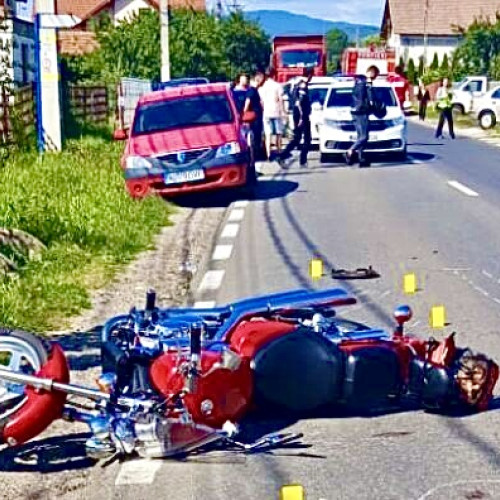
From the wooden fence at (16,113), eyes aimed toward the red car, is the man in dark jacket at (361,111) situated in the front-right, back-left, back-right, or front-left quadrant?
front-left

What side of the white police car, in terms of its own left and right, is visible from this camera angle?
front

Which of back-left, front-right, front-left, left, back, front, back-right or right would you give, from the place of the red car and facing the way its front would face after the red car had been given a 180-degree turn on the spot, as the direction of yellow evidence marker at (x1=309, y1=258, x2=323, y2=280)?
back

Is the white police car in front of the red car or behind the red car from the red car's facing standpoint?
behind

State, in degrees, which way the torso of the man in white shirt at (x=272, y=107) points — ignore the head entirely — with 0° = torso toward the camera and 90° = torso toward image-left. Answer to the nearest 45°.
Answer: approximately 180°

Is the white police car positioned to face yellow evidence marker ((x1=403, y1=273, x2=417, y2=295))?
yes

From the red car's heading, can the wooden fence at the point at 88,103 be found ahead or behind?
behind

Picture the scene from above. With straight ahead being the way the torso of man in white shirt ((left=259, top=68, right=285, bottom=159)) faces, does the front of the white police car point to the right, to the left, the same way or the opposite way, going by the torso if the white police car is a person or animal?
the opposite way
